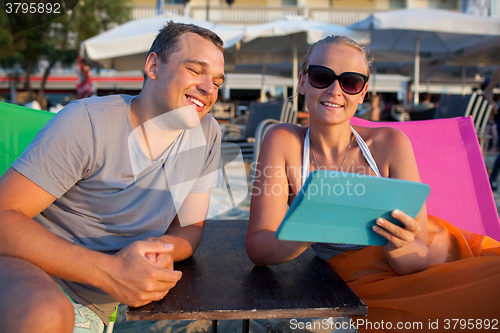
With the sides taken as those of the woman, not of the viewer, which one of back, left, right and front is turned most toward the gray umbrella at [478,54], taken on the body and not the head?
back

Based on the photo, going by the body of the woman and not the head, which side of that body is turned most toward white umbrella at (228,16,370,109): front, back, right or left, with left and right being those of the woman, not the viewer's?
back

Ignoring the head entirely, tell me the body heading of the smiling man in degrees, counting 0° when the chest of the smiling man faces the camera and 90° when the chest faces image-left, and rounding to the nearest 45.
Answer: approximately 315°

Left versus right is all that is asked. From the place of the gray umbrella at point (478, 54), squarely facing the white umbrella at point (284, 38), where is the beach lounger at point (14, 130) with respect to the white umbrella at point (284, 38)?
left

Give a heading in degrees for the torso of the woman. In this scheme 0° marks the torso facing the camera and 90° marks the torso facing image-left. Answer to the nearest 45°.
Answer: approximately 0°

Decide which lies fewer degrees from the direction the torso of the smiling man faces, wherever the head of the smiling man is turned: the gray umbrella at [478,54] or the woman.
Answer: the woman

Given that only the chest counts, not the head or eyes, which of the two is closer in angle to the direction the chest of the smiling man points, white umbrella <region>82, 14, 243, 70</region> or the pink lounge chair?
the pink lounge chair

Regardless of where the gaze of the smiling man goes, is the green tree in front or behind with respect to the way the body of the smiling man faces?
behind

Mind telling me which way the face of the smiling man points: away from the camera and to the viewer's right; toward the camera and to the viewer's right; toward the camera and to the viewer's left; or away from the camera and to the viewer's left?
toward the camera and to the viewer's right

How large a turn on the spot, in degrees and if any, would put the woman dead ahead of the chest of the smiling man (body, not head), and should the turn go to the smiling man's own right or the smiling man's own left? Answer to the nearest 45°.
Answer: approximately 45° to the smiling man's own left
